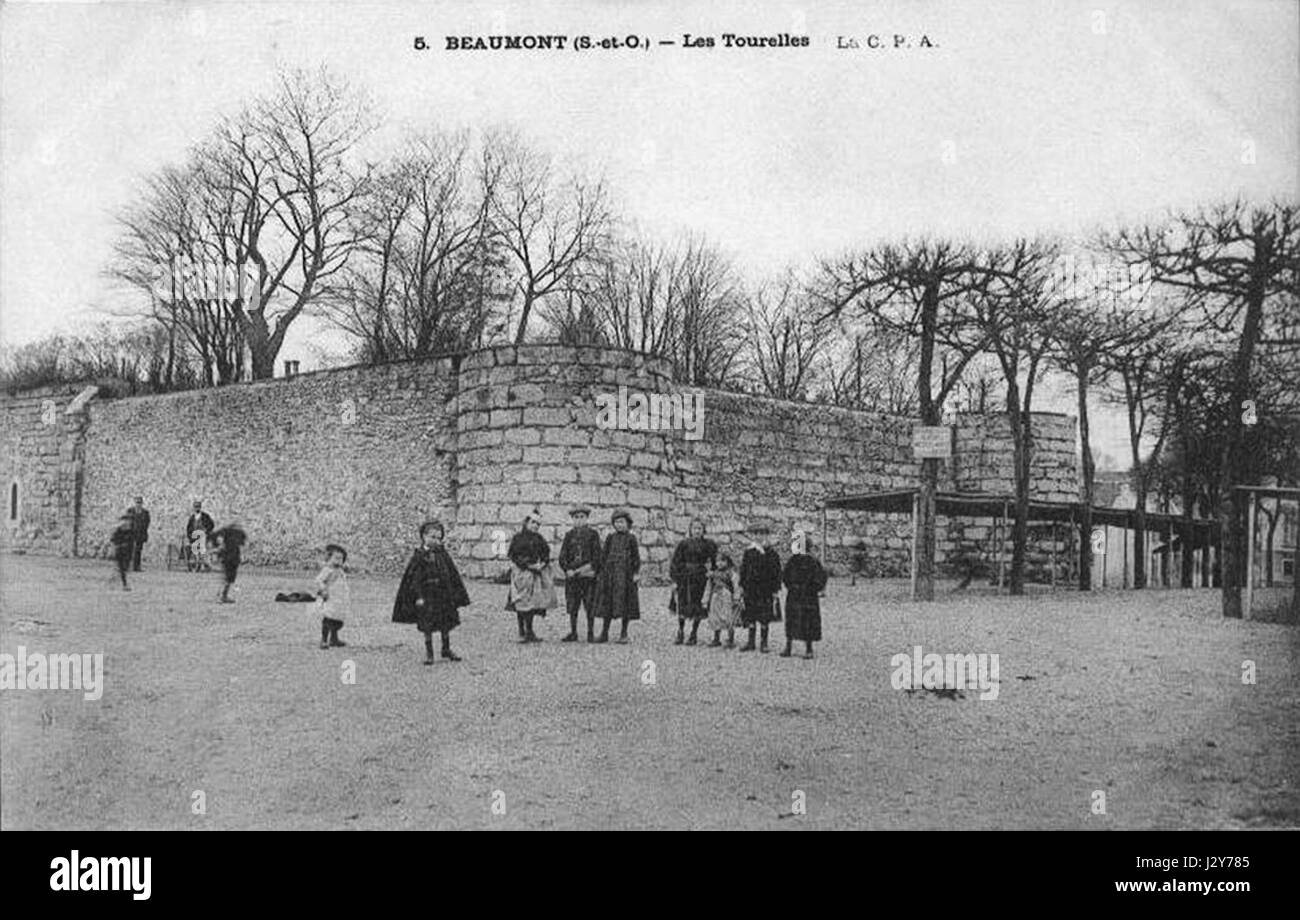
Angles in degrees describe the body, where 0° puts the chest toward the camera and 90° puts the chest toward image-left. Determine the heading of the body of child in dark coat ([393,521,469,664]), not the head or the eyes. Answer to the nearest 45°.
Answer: approximately 0°

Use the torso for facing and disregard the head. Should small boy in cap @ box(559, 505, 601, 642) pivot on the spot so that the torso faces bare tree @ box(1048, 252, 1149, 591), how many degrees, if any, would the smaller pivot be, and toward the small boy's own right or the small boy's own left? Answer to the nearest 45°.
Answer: approximately 135° to the small boy's own left

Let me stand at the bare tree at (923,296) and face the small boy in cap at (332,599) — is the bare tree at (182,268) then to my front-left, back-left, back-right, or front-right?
front-right

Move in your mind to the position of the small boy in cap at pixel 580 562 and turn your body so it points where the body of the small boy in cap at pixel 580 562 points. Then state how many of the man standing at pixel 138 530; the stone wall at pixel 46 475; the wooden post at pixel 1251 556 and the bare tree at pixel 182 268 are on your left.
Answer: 1

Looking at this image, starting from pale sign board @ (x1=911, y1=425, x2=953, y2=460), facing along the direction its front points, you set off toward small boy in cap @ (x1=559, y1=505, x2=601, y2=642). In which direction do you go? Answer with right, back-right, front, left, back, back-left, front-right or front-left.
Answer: front-right

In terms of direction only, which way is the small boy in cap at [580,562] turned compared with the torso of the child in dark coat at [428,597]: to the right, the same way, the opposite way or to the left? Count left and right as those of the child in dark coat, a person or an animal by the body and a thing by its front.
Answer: the same way

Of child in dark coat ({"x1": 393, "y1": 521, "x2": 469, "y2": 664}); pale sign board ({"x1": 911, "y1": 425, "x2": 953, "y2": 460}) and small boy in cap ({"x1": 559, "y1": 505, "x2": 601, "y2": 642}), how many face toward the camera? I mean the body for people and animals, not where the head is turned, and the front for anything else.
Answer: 3

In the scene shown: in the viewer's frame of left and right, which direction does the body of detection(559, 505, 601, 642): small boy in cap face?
facing the viewer

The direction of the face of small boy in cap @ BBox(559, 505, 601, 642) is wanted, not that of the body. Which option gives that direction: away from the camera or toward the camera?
toward the camera

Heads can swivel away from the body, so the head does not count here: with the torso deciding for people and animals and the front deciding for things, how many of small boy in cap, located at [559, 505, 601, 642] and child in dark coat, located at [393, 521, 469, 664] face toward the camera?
2

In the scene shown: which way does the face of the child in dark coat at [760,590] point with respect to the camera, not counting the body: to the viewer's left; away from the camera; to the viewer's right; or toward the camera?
toward the camera

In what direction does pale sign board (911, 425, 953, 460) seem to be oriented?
toward the camera

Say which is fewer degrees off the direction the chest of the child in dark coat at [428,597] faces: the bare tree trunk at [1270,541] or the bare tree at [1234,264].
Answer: the bare tree

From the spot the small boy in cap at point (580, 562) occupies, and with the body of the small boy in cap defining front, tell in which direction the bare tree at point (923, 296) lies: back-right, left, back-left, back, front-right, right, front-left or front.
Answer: back-left
